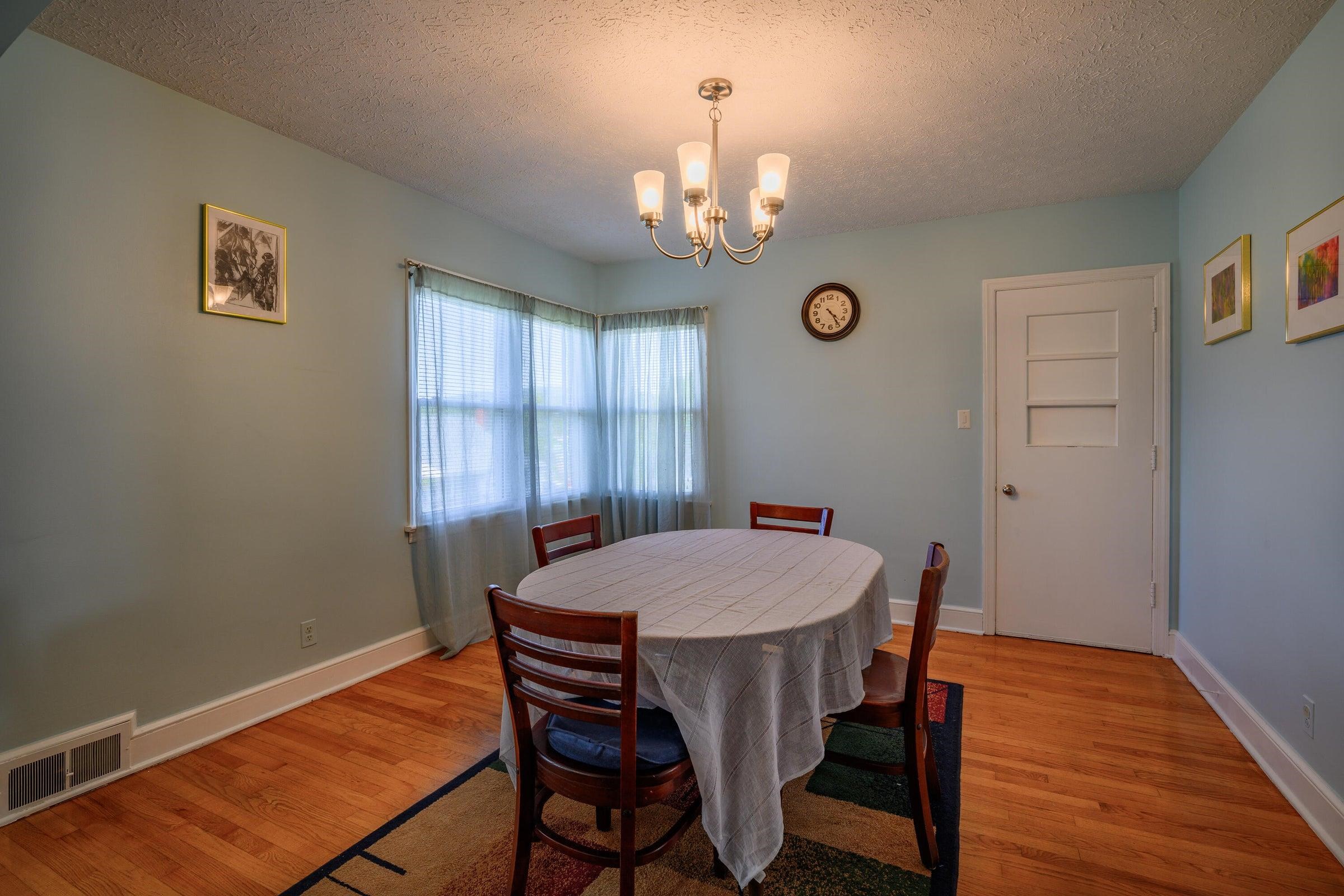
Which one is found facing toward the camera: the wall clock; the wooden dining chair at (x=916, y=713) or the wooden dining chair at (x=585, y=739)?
the wall clock

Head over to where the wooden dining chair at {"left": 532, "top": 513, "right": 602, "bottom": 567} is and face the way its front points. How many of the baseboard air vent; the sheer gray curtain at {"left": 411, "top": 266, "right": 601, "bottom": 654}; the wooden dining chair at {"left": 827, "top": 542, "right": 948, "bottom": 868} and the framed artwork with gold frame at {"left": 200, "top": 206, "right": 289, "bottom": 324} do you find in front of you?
1

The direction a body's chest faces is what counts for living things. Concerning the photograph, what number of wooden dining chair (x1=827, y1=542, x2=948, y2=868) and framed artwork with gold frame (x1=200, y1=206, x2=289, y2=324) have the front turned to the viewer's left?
1

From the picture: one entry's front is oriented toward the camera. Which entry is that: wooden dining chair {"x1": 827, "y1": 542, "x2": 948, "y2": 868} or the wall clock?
the wall clock

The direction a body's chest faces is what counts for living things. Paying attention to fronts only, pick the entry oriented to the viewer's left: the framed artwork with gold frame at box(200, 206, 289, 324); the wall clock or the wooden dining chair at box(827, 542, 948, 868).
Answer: the wooden dining chair

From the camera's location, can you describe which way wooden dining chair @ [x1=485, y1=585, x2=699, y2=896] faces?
facing away from the viewer and to the right of the viewer

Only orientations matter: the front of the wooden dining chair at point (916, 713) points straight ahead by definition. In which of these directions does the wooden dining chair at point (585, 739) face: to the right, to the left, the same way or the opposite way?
to the right

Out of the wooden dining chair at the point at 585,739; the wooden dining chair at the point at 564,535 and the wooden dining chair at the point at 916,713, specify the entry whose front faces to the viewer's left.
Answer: the wooden dining chair at the point at 916,713

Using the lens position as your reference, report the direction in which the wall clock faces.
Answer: facing the viewer

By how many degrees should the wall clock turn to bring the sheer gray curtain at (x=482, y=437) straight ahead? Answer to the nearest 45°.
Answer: approximately 45° to its right

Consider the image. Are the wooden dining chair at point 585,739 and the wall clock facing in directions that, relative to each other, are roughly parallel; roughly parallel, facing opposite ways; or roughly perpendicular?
roughly parallel, facing opposite ways

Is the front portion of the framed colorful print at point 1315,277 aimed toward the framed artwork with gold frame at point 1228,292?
no

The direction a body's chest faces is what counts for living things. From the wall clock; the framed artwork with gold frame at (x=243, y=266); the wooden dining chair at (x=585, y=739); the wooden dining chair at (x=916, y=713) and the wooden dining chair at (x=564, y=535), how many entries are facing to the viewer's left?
1

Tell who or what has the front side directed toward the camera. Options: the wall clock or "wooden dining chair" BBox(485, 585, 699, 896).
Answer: the wall clock

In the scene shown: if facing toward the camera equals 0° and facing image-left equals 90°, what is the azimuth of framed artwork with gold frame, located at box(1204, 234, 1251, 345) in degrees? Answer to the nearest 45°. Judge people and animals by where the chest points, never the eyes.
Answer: approximately 45°

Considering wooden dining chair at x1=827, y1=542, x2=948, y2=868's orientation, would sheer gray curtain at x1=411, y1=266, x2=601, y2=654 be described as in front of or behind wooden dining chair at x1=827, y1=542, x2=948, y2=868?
in front

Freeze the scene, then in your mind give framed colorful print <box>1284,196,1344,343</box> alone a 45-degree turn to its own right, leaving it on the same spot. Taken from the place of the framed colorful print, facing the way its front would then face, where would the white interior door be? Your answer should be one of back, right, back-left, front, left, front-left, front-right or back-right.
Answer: front-right

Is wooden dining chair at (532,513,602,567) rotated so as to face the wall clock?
no

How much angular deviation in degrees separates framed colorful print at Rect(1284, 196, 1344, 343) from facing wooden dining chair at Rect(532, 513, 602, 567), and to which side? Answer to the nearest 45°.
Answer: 0° — it already faces it

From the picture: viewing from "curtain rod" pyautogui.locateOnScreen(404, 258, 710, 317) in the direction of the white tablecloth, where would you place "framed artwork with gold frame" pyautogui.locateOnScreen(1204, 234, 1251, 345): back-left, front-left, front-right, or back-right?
front-left
